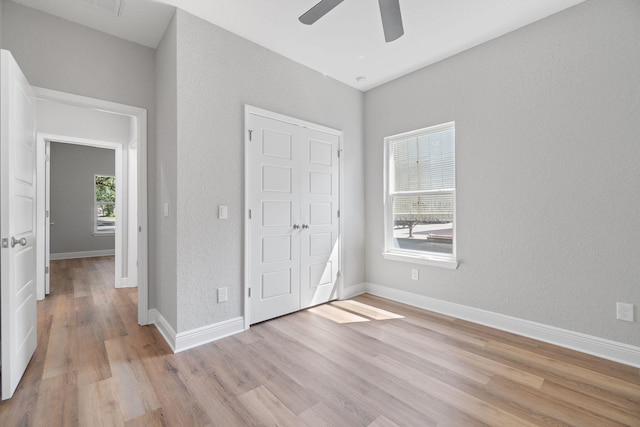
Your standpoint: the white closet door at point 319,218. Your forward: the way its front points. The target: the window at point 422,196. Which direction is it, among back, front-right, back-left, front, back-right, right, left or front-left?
front-left

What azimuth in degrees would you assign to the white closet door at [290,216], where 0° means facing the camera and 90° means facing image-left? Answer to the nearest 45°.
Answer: approximately 315°

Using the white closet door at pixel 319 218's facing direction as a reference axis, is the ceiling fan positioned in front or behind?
in front

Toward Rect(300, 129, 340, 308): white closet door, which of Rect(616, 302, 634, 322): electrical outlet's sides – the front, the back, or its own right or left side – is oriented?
right

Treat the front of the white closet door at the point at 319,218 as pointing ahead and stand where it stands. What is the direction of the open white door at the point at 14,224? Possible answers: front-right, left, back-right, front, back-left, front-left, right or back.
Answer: right

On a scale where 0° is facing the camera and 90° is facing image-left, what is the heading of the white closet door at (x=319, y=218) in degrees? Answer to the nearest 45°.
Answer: approximately 315°

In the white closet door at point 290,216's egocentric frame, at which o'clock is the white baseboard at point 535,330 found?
The white baseboard is roughly at 11 o'clock from the white closet door.

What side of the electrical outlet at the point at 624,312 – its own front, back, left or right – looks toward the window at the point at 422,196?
right

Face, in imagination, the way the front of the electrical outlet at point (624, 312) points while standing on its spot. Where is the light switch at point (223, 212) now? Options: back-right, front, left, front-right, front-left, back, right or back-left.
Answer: front-right

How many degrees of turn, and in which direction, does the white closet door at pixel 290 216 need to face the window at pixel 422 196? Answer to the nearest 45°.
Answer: approximately 45° to its left

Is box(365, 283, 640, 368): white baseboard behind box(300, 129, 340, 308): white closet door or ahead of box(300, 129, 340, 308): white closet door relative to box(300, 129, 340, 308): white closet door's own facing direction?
ahead

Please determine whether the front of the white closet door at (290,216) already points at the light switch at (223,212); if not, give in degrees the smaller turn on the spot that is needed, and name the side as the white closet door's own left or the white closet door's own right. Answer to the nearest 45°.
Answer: approximately 90° to the white closet door's own right

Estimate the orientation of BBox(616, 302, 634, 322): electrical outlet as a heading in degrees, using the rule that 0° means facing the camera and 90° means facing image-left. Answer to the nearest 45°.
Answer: approximately 0°

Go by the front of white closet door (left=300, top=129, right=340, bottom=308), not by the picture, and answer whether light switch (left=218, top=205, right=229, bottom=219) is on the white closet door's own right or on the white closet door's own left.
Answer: on the white closet door's own right

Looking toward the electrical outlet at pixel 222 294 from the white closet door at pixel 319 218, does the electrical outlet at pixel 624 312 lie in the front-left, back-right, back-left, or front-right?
back-left
